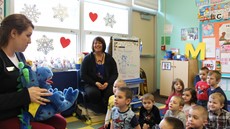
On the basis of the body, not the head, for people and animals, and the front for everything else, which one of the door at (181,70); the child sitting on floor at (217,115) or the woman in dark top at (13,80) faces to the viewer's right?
the woman in dark top

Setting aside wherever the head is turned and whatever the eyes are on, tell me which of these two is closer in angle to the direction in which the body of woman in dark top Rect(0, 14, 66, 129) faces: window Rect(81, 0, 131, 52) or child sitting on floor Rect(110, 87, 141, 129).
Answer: the child sitting on floor

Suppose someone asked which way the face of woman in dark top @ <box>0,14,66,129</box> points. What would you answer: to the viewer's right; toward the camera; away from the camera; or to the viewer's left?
to the viewer's right

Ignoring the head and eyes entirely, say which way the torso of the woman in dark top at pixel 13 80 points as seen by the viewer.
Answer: to the viewer's right

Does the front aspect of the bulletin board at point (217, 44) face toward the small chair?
yes

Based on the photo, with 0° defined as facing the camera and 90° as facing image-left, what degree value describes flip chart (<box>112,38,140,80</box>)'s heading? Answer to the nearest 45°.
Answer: approximately 0°

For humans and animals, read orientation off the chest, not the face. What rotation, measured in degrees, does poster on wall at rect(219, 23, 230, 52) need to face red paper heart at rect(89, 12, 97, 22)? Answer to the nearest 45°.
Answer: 0° — it already faces it

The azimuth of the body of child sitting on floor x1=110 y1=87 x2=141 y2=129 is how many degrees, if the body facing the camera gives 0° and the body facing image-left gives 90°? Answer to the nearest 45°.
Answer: approximately 45°
